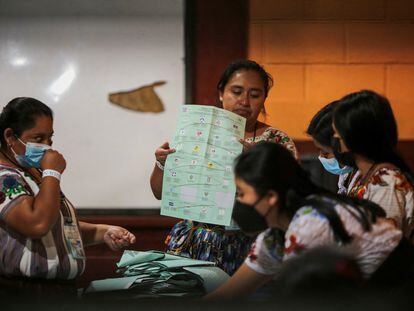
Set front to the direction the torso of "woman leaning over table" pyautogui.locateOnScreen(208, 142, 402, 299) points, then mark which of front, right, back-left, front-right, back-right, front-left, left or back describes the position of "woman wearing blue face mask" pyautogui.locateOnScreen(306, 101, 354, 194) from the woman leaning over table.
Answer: right

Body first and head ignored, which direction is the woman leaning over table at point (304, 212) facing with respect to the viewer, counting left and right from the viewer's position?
facing to the left of the viewer

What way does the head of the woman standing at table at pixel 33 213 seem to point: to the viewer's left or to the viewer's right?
to the viewer's right

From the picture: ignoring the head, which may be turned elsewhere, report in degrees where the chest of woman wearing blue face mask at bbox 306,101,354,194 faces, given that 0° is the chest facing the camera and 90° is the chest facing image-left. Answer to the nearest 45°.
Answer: approximately 45°

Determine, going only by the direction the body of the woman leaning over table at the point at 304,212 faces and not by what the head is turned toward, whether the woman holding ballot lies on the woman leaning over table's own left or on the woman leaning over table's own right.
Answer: on the woman leaning over table's own right

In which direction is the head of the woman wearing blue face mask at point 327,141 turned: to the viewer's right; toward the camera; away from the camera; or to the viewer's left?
to the viewer's left

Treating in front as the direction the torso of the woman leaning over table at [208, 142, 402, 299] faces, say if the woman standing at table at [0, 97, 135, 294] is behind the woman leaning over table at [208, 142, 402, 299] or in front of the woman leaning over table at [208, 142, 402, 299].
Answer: in front
